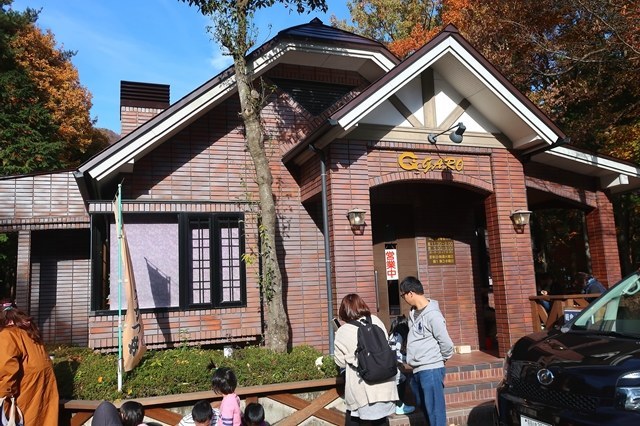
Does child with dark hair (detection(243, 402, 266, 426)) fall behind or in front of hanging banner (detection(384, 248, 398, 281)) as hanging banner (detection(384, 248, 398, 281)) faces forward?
in front

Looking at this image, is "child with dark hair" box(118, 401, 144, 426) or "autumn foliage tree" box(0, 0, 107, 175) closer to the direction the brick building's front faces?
the child with dark hair

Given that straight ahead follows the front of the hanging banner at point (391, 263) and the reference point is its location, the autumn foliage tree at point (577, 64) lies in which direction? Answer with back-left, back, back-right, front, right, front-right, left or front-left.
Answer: back-left

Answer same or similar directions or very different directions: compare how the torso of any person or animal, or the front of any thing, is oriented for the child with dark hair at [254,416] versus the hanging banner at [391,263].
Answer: very different directions

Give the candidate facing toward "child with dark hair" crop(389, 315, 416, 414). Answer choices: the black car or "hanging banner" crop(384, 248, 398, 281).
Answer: the hanging banner

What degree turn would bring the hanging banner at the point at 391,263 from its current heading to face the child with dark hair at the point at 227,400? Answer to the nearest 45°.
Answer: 0° — it already faces them

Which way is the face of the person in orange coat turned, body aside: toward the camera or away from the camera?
away from the camera

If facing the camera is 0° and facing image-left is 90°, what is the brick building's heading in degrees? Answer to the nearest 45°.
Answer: approximately 0°

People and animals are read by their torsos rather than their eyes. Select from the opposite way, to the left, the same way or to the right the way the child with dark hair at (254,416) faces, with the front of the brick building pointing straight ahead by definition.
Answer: the opposite way

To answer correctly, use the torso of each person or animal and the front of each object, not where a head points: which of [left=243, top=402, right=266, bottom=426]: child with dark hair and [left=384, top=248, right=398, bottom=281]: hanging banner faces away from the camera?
the child with dark hair

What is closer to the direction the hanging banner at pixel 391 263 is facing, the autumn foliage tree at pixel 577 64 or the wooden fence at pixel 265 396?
the wooden fence

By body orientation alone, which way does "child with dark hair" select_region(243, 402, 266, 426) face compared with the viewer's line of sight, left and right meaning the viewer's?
facing away from the viewer

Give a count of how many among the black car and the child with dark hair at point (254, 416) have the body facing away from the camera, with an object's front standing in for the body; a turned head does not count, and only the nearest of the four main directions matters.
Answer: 1

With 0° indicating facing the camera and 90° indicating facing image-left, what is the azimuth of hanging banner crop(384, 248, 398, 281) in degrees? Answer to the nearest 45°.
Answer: approximately 0°

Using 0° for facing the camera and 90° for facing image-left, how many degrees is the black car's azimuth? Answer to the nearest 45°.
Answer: approximately 45°
